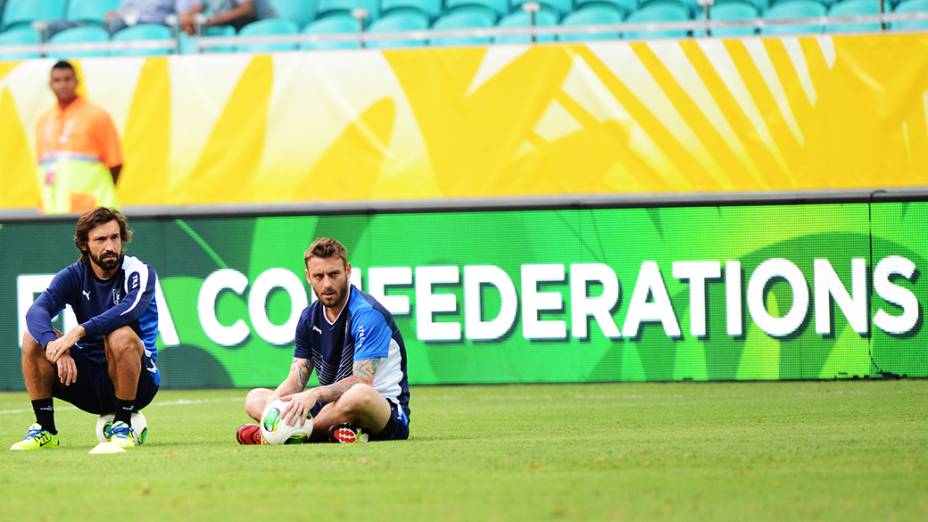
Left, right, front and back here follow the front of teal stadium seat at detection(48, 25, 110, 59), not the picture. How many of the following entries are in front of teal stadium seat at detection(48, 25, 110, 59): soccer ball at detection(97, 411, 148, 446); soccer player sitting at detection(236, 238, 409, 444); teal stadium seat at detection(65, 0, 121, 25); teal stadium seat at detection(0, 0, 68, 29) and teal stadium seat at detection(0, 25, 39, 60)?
2

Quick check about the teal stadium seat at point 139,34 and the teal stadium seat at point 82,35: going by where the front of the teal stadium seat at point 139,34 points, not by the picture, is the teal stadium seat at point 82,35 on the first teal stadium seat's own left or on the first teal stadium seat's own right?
on the first teal stadium seat's own right

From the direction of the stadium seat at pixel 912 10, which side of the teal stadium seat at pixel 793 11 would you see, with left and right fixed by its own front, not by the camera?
left

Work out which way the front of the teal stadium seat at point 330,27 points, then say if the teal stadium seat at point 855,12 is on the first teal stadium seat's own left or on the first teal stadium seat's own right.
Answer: on the first teal stadium seat's own left

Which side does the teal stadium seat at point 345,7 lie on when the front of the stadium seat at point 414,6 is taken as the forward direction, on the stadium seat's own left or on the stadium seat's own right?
on the stadium seat's own right

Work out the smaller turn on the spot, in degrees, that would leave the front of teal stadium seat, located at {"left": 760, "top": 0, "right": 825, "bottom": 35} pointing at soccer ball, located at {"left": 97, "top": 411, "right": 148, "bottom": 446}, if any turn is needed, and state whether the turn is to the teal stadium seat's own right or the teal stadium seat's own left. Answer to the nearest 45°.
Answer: approximately 45° to the teal stadium seat's own right
